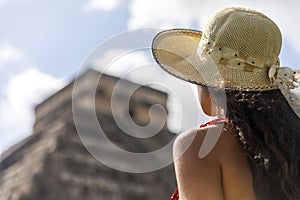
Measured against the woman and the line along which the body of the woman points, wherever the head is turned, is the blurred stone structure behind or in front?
in front

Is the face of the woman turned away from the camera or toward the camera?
away from the camera

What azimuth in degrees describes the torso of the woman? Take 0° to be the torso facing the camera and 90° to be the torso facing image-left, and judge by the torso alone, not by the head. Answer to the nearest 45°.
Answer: approximately 135°
